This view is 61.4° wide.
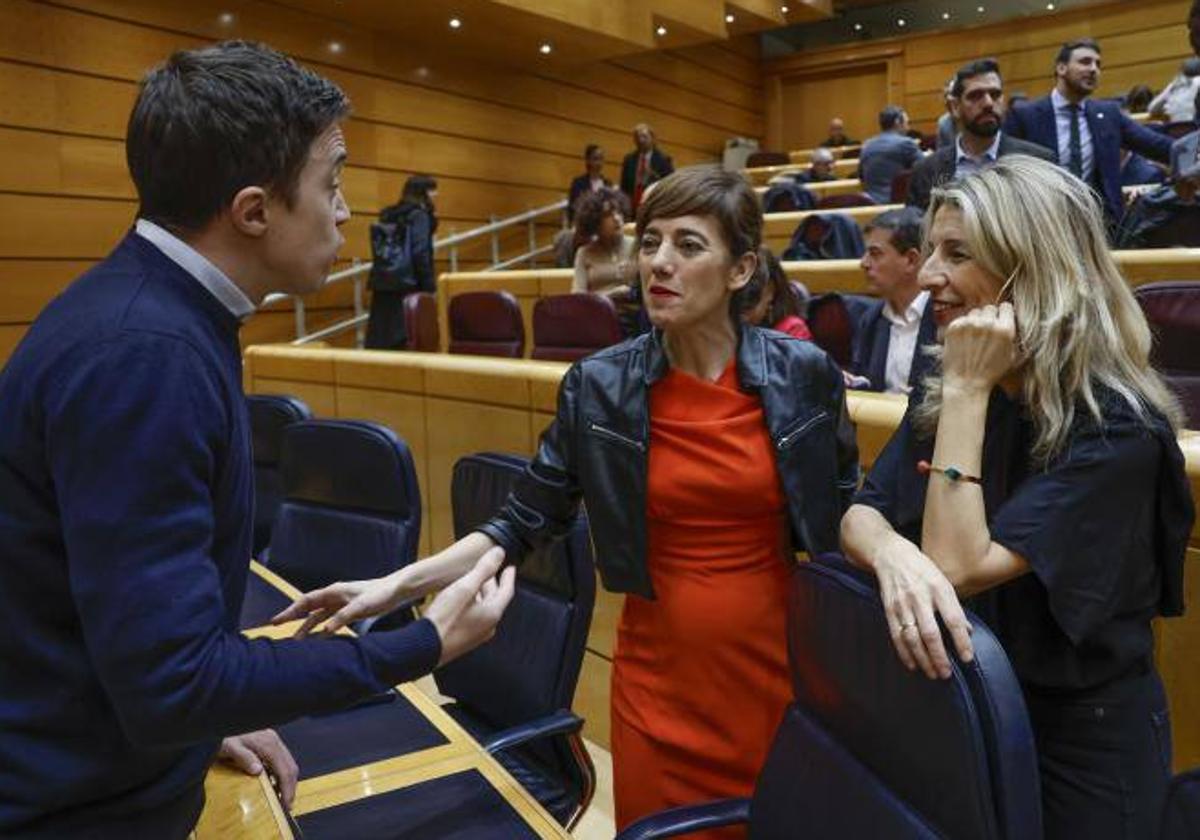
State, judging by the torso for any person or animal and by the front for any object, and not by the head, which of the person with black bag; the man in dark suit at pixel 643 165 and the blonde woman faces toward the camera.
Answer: the man in dark suit

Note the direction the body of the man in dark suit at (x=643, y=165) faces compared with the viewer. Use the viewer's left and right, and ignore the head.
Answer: facing the viewer

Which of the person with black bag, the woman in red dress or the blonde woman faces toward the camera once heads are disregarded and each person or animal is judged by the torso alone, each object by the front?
the woman in red dress

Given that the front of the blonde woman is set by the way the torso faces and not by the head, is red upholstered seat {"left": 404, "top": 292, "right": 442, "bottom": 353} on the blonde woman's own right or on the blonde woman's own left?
on the blonde woman's own right

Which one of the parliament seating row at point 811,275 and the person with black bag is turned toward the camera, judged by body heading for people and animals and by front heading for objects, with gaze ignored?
the parliament seating row

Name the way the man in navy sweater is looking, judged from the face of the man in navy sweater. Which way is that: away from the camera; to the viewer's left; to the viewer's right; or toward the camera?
to the viewer's right

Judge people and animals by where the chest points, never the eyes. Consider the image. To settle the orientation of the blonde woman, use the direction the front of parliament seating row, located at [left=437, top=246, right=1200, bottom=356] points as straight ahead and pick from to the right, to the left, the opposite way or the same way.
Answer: to the right

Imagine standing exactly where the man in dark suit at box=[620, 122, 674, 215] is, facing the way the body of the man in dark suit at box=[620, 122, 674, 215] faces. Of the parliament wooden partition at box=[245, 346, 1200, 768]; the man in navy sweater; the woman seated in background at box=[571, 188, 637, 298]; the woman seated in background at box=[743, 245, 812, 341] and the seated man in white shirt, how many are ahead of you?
5

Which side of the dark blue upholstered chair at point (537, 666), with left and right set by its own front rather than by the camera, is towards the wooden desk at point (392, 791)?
front

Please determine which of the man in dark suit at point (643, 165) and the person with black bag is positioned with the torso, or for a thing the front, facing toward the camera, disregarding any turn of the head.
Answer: the man in dark suit

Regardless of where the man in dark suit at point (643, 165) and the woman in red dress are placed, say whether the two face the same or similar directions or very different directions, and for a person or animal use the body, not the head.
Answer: same or similar directions

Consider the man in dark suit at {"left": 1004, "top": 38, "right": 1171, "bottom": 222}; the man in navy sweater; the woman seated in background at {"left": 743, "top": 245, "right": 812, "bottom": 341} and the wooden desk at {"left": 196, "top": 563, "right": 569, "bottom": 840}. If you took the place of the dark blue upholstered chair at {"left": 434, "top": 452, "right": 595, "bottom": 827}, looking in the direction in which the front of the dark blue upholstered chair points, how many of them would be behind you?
2

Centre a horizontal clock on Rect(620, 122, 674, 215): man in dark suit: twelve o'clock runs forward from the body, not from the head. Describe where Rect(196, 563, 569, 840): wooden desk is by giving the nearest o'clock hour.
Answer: The wooden desk is roughly at 12 o'clock from the man in dark suit.

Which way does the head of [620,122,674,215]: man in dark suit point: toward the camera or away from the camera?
toward the camera

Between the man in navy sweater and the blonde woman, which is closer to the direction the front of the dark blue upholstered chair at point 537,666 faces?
the man in navy sweater

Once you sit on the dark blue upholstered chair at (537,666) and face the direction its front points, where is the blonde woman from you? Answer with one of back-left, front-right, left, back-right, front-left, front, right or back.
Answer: left
